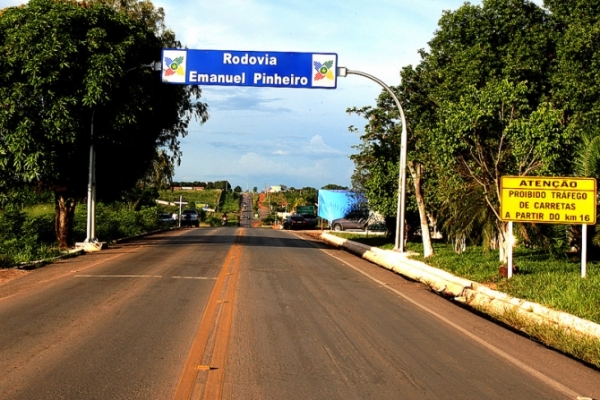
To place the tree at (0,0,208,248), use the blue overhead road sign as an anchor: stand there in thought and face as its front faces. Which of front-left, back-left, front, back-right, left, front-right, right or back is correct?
right

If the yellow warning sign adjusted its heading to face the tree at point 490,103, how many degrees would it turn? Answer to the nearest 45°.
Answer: approximately 135° to its right

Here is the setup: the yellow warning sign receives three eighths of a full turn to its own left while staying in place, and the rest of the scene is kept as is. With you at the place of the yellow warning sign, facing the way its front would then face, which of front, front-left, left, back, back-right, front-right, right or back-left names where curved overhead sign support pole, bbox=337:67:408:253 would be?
left

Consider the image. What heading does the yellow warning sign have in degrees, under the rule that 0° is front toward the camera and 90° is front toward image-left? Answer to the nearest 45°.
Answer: approximately 0°

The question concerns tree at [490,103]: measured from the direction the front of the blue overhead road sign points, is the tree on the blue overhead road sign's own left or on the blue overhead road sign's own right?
on the blue overhead road sign's own left

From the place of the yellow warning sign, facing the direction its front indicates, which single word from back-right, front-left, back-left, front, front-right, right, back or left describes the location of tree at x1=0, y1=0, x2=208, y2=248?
right

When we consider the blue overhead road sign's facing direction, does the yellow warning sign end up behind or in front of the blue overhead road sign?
in front

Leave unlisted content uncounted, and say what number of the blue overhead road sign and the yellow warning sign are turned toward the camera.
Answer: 2
